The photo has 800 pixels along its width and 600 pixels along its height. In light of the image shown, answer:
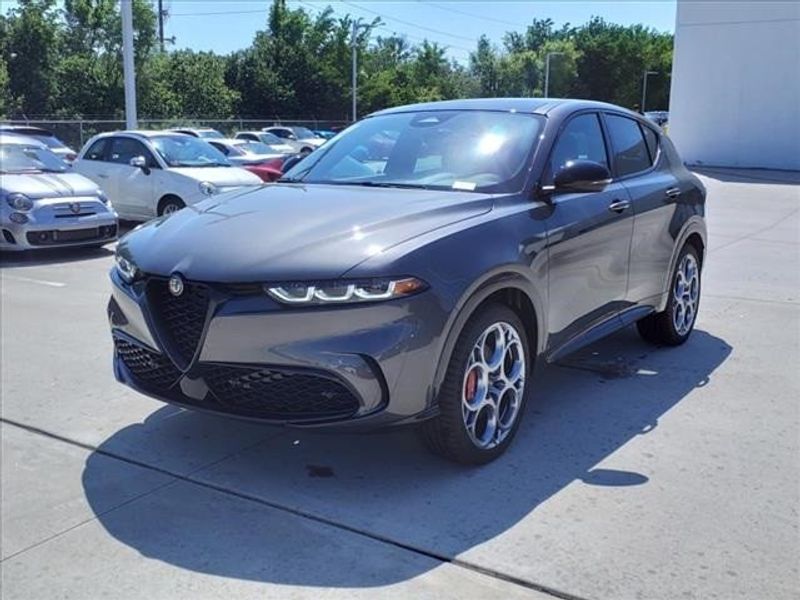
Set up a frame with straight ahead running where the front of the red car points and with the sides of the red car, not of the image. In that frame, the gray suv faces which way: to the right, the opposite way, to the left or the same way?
to the right

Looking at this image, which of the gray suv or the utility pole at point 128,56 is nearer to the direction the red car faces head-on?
the gray suv

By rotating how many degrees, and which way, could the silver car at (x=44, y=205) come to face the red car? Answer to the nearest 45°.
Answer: approximately 90° to its left

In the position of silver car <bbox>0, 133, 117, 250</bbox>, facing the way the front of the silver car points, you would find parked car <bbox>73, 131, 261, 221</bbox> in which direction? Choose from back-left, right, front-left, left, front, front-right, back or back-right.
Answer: left

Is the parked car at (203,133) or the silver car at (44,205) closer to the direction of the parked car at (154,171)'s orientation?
the silver car

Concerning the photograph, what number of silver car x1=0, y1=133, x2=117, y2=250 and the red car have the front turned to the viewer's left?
0

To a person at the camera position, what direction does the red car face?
facing the viewer and to the right of the viewer

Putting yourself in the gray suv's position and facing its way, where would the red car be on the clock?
The red car is roughly at 4 o'clock from the gray suv.

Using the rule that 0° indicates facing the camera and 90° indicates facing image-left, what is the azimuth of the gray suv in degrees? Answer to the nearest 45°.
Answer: approximately 45°

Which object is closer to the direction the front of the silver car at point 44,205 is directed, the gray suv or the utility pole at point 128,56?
the gray suv

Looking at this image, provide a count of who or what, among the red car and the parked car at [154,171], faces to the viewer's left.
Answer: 0

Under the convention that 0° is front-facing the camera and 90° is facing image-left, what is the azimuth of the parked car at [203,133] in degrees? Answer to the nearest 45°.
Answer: approximately 315°

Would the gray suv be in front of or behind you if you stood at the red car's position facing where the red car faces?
in front
